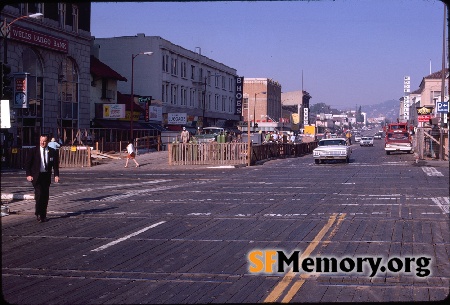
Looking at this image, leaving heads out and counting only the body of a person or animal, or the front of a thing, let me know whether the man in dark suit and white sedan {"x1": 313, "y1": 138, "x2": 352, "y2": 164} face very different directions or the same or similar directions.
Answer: same or similar directions

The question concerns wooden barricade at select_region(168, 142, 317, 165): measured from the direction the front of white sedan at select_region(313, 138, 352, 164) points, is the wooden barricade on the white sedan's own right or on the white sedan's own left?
on the white sedan's own right

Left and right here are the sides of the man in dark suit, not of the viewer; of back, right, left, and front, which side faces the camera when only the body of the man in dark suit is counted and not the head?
front

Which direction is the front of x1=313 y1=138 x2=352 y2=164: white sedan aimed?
toward the camera

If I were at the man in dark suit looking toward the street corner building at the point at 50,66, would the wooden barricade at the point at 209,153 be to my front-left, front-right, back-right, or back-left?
front-right

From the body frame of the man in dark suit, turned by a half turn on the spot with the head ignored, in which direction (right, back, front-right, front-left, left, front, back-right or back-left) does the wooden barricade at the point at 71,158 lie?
front

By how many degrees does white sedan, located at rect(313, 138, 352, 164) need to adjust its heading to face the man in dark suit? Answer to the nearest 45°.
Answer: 0° — it already faces them

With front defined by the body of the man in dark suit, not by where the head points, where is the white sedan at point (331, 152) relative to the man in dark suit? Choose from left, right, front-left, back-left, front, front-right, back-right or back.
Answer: back-left

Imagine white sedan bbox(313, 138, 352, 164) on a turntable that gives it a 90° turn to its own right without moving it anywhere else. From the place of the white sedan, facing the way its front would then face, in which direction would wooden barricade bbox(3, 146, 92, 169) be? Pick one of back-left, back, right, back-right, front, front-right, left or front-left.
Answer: front

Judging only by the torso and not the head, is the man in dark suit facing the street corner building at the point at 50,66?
no

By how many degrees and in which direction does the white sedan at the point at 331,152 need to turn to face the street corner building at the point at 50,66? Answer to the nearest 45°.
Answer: approximately 90° to its right

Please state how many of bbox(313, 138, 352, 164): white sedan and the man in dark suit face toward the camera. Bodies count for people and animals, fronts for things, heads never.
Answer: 2
